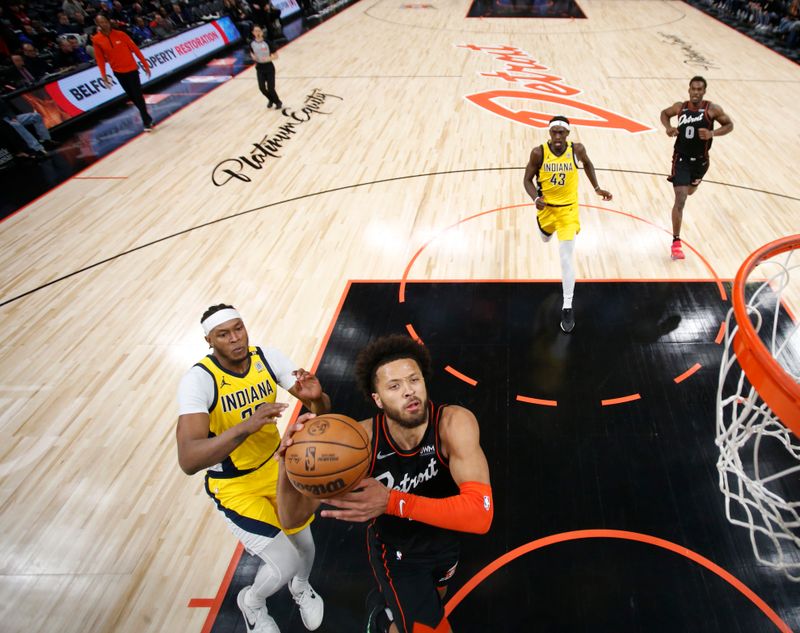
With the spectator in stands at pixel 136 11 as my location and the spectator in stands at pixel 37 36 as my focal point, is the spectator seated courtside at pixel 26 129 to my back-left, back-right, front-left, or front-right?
front-left

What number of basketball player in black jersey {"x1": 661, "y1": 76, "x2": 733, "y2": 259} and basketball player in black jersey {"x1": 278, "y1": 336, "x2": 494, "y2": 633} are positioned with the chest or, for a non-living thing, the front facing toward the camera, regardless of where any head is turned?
2

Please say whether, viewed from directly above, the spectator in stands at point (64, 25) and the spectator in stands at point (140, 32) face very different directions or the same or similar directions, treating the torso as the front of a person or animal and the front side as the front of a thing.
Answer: same or similar directions

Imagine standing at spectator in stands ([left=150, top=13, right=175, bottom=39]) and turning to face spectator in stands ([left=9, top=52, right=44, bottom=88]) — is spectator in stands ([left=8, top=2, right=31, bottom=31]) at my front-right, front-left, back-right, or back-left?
front-right

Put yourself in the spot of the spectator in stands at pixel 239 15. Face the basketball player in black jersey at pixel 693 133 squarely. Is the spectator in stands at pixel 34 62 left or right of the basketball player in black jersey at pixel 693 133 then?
right

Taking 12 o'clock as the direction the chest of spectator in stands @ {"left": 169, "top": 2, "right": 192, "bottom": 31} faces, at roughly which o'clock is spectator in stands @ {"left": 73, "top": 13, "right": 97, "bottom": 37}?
spectator in stands @ {"left": 73, "top": 13, "right": 97, "bottom": 37} is roughly at 3 o'clock from spectator in stands @ {"left": 169, "top": 2, "right": 192, "bottom": 31}.

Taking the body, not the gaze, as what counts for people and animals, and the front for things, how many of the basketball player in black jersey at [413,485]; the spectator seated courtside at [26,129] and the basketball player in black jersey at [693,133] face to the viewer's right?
1

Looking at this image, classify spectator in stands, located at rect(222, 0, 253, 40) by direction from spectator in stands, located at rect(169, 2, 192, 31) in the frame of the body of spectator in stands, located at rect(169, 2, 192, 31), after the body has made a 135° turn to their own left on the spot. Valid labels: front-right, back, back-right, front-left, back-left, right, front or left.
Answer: right

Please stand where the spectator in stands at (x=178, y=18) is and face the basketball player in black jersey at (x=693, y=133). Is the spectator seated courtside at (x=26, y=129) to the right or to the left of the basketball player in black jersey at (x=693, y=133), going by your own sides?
right

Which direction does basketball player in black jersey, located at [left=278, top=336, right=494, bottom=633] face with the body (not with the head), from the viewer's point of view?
toward the camera

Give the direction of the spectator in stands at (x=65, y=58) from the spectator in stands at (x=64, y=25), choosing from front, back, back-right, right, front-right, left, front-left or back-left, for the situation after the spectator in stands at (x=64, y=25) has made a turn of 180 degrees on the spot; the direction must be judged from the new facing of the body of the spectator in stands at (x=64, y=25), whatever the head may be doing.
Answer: back-left

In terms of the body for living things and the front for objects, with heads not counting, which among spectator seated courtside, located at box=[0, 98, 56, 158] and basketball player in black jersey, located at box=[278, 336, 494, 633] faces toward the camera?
the basketball player in black jersey

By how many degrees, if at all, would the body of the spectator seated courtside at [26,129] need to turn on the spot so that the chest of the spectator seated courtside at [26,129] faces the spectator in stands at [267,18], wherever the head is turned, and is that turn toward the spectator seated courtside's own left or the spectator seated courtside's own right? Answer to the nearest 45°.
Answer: approximately 45° to the spectator seated courtside's own left

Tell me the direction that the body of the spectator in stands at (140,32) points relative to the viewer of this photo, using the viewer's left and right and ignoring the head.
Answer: facing the viewer and to the right of the viewer

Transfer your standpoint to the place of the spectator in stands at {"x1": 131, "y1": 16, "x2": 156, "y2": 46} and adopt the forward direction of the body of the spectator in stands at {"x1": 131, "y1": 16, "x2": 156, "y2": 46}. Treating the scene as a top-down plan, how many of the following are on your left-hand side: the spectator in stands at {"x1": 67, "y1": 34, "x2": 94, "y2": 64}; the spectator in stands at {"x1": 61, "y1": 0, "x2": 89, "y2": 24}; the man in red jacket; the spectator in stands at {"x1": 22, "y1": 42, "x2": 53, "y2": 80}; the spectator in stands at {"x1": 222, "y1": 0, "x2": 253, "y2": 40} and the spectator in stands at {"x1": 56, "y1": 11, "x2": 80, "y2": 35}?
1

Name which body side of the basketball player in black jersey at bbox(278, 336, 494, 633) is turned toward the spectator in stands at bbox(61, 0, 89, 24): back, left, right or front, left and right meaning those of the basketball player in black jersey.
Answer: back

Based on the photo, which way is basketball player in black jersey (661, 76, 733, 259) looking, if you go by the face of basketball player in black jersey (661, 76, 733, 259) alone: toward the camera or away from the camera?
toward the camera
